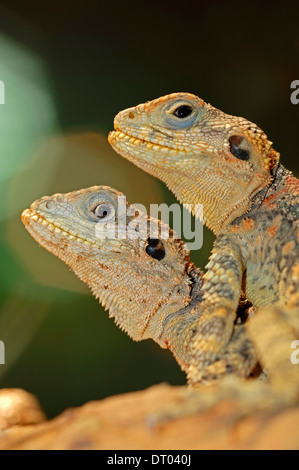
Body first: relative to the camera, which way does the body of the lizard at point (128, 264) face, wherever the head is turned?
to the viewer's left

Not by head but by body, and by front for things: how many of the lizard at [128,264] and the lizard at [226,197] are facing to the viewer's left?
2

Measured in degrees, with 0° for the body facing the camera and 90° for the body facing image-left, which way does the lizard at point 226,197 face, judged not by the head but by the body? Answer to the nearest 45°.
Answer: approximately 90°
